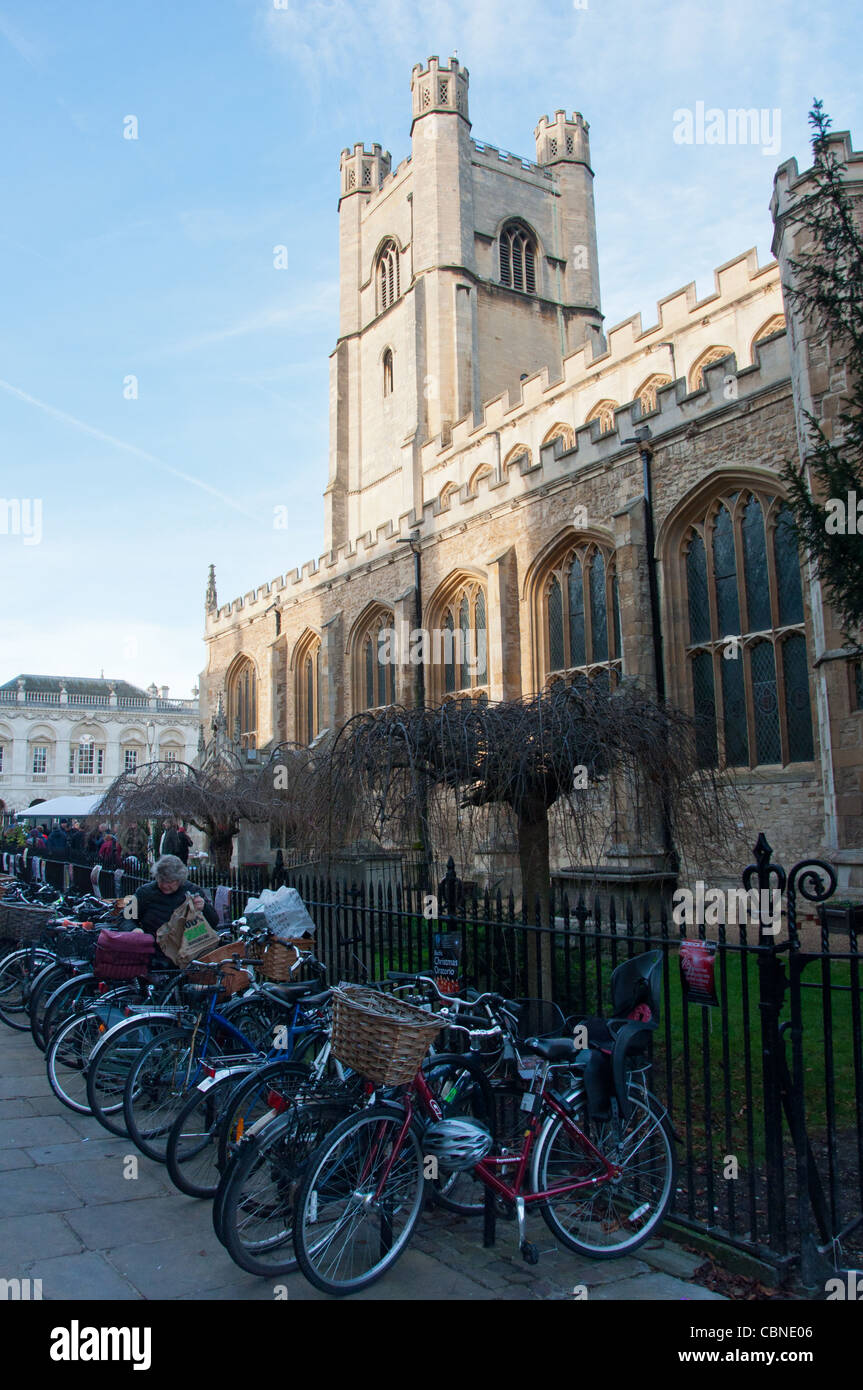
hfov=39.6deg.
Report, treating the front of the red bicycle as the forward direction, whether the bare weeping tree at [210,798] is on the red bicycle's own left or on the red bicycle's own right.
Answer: on the red bicycle's own right

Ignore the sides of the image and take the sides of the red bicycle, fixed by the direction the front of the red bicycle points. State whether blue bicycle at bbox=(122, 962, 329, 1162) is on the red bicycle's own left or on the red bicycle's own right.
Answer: on the red bicycle's own right

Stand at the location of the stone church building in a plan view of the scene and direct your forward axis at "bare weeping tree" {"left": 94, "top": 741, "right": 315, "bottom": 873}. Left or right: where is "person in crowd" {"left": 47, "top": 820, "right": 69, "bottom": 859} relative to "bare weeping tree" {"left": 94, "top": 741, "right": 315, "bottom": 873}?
right

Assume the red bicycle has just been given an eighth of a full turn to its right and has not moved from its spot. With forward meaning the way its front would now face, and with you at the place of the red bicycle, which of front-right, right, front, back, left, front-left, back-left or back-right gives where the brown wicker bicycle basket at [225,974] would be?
front-right
